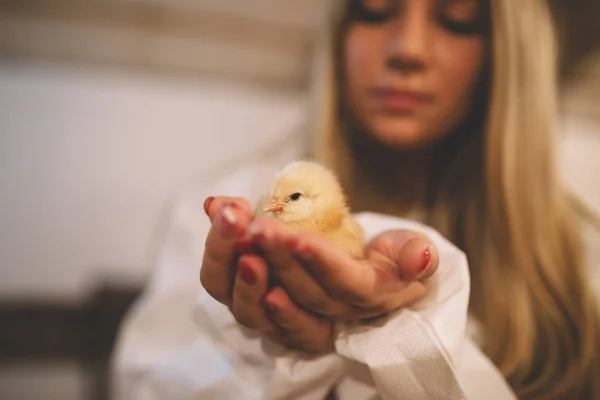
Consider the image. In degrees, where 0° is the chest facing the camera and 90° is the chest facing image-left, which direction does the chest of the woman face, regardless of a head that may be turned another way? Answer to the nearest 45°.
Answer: approximately 0°
